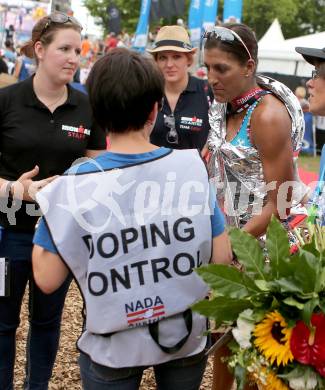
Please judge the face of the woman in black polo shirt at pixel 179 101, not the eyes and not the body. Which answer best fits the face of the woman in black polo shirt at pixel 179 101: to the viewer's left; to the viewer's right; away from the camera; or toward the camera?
toward the camera

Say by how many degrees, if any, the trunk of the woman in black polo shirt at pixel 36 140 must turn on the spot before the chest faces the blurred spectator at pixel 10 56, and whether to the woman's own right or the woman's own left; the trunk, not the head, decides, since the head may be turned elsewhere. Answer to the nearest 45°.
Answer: approximately 135° to the woman's own left

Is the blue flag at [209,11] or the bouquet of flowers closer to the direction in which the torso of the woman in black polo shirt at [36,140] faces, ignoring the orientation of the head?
the bouquet of flowers

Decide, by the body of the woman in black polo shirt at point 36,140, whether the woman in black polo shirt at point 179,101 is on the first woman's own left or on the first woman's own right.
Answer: on the first woman's own left

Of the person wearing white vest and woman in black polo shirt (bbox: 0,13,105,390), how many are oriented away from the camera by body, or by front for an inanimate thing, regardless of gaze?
1

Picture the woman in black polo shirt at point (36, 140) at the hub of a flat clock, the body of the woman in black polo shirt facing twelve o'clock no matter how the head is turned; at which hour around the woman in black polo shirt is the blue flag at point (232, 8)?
The blue flag is roughly at 8 o'clock from the woman in black polo shirt.

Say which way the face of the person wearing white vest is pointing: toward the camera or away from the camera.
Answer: away from the camera

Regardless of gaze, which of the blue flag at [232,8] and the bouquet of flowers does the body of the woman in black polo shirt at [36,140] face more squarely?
the bouquet of flowers

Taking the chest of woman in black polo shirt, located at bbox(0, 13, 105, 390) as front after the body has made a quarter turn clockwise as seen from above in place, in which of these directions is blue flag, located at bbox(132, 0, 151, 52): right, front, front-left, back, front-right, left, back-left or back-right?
back-right

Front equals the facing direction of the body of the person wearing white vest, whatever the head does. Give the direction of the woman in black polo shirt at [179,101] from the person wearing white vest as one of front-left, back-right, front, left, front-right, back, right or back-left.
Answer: front

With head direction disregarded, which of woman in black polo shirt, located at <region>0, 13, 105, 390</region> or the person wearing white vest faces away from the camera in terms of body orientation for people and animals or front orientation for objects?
the person wearing white vest

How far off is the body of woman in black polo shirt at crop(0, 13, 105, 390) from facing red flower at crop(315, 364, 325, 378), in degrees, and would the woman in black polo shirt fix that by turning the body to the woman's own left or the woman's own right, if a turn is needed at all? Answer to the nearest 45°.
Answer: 0° — they already face it

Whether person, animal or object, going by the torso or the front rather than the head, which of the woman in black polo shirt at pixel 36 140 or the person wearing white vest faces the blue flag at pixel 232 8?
the person wearing white vest

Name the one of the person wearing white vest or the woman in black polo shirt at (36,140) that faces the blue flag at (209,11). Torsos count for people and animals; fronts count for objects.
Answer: the person wearing white vest

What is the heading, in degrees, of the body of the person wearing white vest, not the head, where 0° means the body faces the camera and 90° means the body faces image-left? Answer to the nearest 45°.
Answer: approximately 180°

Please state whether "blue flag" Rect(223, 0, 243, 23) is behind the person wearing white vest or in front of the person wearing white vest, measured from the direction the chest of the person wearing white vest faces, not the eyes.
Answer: in front

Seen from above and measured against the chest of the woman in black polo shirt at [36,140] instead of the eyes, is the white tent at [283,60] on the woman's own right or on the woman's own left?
on the woman's own left

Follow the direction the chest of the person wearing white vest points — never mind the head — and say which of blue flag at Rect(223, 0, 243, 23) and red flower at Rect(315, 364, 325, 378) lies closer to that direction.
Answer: the blue flag
